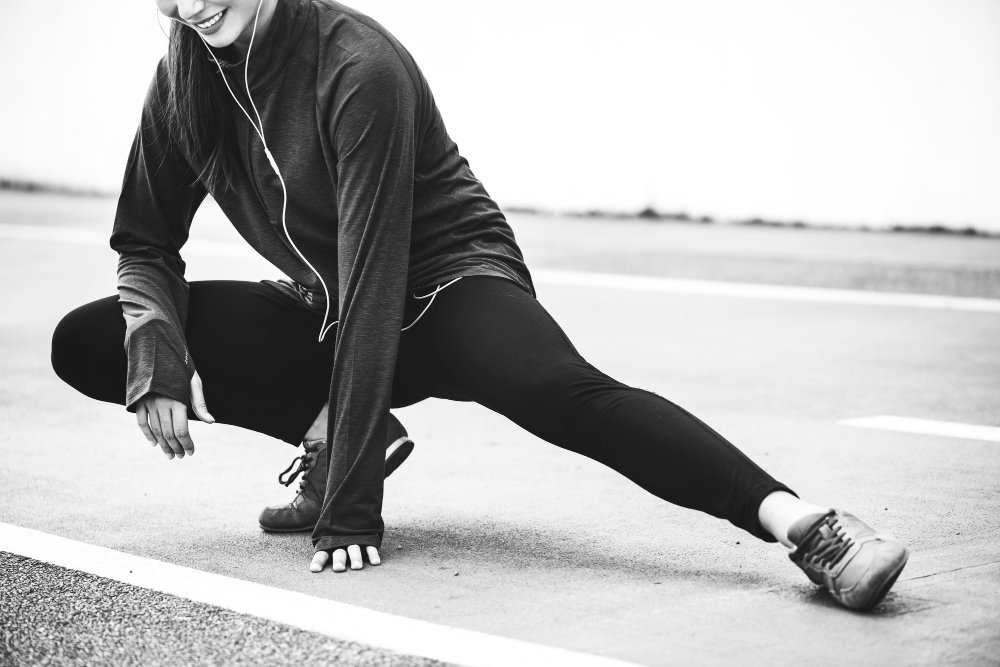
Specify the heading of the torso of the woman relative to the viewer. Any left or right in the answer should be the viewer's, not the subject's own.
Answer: facing the viewer and to the left of the viewer
